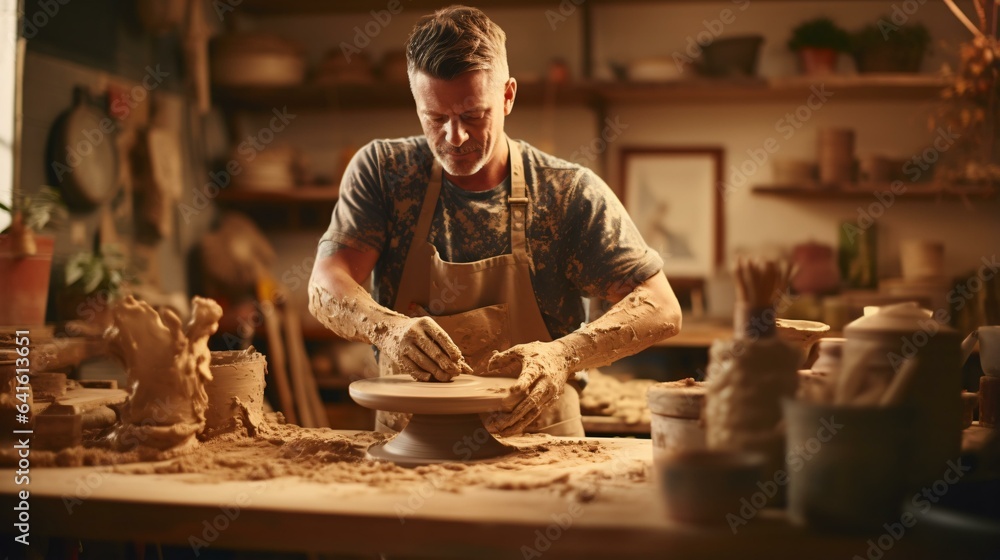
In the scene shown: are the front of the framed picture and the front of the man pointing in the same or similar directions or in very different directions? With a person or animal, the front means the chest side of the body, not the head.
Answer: same or similar directions

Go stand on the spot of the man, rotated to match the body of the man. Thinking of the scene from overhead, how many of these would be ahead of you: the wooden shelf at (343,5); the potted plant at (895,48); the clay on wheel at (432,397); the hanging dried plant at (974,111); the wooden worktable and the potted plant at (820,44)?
2

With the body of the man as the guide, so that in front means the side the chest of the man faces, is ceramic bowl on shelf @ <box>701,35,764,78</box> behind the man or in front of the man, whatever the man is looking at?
behind

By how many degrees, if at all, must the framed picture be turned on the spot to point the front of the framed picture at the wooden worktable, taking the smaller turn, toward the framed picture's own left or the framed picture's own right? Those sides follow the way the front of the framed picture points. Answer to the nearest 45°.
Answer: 0° — it already faces it

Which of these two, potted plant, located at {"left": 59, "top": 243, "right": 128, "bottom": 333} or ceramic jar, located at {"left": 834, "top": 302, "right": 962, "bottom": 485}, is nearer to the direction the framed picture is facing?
the ceramic jar

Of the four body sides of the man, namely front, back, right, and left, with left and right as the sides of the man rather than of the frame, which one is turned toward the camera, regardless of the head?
front

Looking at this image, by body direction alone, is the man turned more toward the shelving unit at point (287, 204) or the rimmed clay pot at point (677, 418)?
the rimmed clay pot

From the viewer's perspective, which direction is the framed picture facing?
toward the camera

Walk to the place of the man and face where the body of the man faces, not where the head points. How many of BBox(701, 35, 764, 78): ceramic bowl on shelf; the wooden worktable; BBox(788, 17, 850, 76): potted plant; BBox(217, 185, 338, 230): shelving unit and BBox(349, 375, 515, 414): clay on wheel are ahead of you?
2

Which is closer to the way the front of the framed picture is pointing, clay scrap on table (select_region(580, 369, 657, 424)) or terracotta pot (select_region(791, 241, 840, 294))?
the clay scrap on table

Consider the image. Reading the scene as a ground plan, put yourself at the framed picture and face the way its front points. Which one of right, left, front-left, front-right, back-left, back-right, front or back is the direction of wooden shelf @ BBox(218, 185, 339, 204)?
right

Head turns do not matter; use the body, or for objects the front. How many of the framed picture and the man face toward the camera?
2

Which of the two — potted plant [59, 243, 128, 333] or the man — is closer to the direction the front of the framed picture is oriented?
the man

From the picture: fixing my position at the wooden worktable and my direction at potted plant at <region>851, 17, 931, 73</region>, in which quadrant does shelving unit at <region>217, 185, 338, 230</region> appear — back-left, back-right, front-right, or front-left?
front-left

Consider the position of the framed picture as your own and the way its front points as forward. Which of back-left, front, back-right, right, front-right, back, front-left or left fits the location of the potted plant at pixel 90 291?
front-right

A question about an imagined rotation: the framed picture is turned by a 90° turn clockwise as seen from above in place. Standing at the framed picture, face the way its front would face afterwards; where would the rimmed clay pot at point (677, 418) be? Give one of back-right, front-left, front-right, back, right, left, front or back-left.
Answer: left

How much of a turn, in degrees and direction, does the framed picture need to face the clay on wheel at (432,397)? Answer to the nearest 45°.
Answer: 0° — it already faces it
